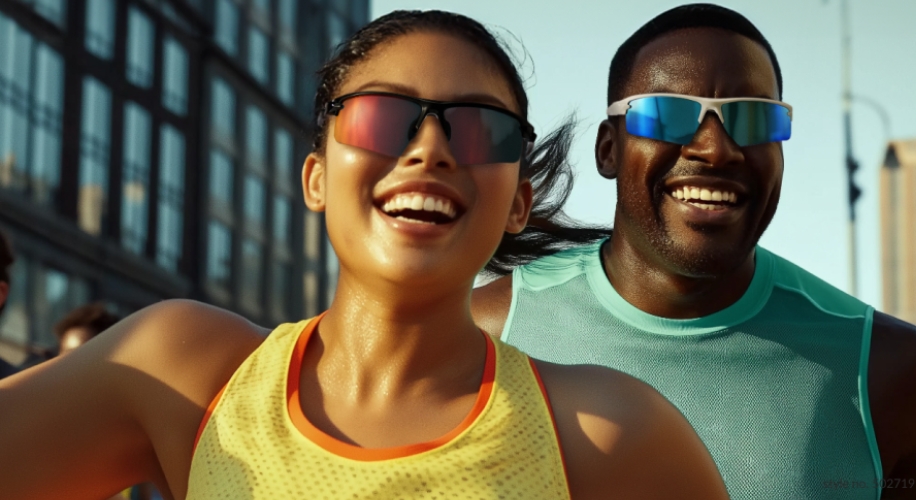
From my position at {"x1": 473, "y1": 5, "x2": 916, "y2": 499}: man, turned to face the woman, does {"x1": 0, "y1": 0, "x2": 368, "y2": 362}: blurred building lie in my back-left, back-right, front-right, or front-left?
back-right

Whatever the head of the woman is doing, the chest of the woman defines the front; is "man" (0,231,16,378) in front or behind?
behind

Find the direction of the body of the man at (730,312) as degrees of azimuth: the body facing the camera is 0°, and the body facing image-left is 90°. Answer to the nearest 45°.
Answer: approximately 0°

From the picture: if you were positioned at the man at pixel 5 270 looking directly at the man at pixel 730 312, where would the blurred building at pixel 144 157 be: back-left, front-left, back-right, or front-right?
back-left

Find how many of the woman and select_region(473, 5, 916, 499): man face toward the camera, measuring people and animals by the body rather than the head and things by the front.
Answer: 2

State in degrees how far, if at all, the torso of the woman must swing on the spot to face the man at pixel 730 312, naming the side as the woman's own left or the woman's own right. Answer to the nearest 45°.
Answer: approximately 135° to the woman's own left
